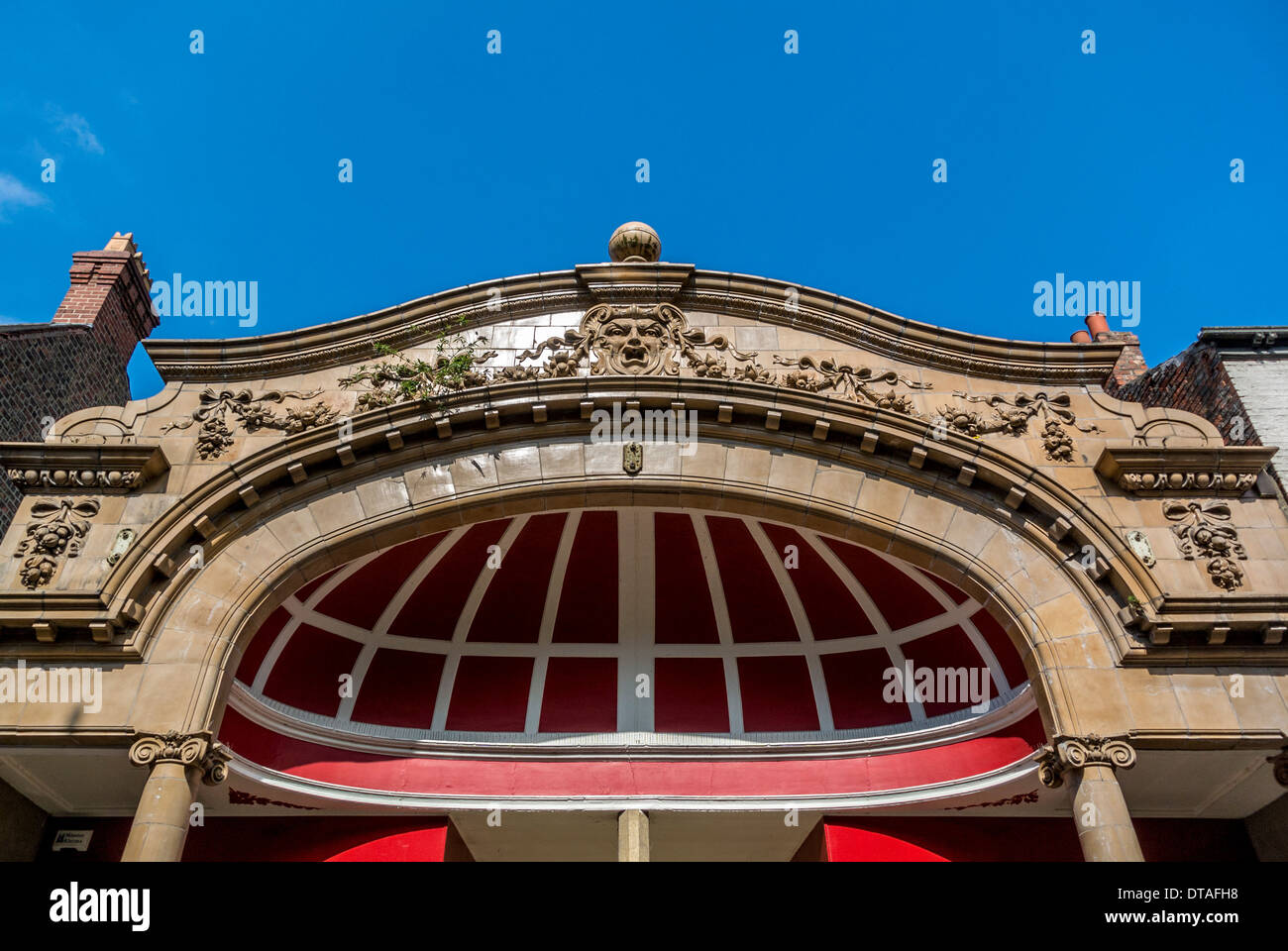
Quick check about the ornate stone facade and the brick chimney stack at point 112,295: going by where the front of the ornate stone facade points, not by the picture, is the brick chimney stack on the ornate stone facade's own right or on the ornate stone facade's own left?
on the ornate stone facade's own right

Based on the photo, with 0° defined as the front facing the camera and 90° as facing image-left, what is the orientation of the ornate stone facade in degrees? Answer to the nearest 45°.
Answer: approximately 0°
